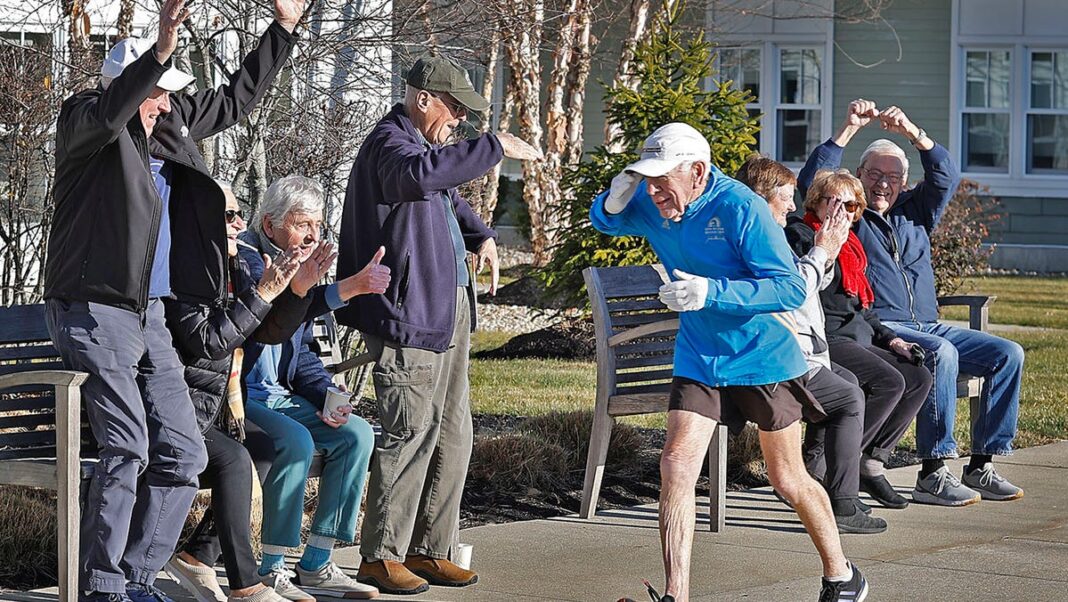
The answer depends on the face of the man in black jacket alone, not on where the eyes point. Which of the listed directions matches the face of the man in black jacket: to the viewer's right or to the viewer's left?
to the viewer's right

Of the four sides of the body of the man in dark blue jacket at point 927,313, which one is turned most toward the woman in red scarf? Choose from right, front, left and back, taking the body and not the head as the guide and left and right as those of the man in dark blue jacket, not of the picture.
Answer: right

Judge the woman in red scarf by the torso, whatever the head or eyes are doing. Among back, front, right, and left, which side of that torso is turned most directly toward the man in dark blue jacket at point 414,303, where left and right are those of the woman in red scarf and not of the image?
right

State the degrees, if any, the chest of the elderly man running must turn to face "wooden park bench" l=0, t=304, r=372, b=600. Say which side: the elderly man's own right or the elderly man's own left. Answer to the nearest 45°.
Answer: approximately 45° to the elderly man's own right

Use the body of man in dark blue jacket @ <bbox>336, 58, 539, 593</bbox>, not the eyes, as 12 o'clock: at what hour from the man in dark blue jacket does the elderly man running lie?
The elderly man running is roughly at 1 o'clock from the man in dark blue jacket.

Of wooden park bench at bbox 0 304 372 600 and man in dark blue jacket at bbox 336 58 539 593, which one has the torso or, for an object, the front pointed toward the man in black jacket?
the wooden park bench

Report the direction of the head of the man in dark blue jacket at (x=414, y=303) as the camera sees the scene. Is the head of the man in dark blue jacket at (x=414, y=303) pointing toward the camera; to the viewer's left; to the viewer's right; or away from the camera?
to the viewer's right

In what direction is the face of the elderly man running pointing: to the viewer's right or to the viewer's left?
to the viewer's left

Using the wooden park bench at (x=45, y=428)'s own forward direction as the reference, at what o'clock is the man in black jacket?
The man in black jacket is roughly at 12 o'clock from the wooden park bench.

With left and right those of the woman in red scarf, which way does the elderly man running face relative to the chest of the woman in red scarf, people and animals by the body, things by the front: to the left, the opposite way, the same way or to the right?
to the right

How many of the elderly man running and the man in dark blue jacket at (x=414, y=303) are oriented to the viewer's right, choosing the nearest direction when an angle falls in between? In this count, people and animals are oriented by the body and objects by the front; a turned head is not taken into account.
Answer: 1

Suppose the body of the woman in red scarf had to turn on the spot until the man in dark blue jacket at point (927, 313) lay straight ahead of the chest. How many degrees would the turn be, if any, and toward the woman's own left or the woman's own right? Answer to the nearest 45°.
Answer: approximately 90° to the woman's own left
